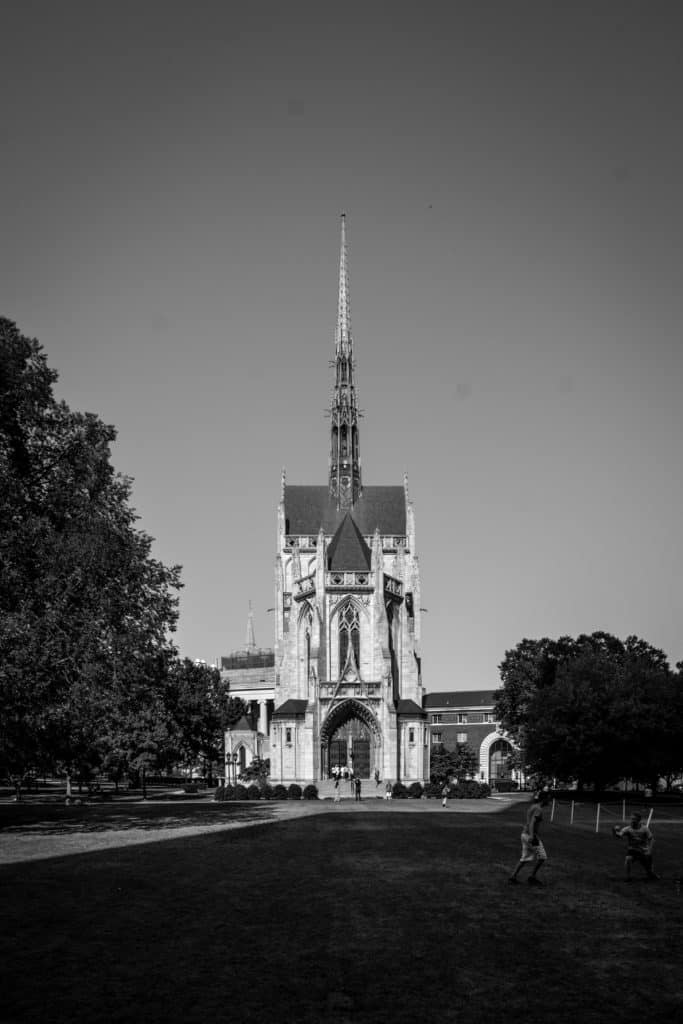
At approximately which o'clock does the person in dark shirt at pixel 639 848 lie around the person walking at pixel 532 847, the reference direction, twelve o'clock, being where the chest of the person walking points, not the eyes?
The person in dark shirt is roughly at 11 o'clock from the person walking.

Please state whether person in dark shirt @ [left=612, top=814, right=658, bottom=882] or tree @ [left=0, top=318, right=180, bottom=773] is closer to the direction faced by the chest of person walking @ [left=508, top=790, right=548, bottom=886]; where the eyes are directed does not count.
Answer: the person in dark shirt

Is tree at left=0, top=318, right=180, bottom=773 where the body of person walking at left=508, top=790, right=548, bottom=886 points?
no

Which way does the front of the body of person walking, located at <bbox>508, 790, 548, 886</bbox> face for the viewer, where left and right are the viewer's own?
facing to the right of the viewer
